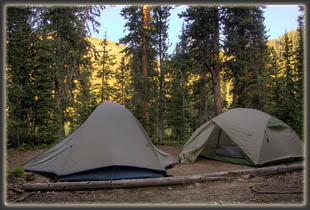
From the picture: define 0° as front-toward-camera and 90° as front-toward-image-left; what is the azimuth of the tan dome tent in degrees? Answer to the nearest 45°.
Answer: approximately 45°

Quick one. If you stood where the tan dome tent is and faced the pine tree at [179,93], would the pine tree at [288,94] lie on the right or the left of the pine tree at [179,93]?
right

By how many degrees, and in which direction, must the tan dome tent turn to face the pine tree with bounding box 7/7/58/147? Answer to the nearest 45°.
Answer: approximately 45° to its right

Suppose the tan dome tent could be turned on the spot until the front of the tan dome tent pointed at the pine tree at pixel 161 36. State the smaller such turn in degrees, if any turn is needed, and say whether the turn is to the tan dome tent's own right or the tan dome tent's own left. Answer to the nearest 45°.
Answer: approximately 90° to the tan dome tent's own right

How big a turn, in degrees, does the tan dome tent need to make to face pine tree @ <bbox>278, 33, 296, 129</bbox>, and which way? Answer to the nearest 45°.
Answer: approximately 135° to its right

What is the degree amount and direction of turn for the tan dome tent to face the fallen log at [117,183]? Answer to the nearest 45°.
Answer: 0° — it already faces it
